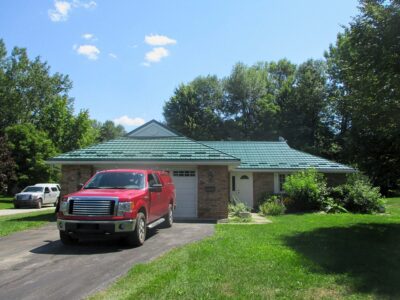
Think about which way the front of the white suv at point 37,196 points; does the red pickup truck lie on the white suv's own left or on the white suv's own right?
on the white suv's own left

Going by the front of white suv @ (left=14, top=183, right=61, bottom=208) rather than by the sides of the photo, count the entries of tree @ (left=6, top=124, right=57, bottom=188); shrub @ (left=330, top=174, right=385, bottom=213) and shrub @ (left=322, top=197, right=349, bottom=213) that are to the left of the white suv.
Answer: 2

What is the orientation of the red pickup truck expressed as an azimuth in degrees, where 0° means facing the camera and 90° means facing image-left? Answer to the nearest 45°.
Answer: approximately 45°

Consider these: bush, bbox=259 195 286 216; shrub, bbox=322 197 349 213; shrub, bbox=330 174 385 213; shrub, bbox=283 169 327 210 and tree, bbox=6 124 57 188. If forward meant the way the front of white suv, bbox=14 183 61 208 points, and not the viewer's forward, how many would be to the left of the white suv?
4

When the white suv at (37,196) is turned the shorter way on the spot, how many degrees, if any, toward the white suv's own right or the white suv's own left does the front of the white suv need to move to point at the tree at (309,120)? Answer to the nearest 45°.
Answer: approximately 135° to the white suv's own left

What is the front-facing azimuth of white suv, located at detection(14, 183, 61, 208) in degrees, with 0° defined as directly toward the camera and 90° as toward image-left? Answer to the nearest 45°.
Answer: approximately 45°

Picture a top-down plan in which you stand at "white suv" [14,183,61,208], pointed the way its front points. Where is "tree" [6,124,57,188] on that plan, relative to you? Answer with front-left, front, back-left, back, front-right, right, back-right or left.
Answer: back-right
